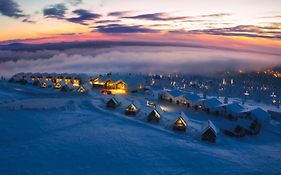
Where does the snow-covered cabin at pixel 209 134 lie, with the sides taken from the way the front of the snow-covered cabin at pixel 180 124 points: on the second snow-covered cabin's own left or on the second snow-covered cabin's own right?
on the second snow-covered cabin's own left

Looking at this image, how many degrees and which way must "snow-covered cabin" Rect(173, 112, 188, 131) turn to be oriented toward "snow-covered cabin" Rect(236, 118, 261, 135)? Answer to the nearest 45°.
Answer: approximately 90° to its left

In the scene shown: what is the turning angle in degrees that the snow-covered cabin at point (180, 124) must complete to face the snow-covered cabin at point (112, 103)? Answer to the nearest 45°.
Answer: approximately 90° to its right

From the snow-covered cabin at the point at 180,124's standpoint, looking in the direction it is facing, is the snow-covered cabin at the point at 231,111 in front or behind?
behind

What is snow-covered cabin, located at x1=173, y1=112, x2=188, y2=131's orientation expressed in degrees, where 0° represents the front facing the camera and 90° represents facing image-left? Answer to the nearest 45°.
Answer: approximately 45°

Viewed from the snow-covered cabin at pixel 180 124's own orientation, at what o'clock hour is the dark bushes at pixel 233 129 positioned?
the dark bushes at pixel 233 129 is roughly at 9 o'clock from the snow-covered cabin at pixel 180 124.

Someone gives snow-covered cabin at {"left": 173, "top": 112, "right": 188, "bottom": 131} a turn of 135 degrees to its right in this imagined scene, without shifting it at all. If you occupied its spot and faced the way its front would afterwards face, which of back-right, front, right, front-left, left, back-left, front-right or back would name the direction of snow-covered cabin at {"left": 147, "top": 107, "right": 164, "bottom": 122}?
front-left

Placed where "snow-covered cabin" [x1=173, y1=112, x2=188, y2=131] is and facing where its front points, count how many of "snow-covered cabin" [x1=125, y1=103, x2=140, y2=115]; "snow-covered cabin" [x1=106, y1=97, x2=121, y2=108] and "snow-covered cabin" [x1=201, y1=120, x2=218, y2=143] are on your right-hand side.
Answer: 2

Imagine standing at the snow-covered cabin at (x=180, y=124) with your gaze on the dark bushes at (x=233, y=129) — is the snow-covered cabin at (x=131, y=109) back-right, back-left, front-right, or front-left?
back-left

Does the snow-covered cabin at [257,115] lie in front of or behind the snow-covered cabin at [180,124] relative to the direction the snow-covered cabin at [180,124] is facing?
behind
